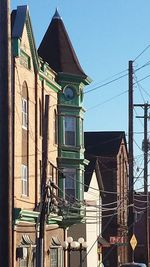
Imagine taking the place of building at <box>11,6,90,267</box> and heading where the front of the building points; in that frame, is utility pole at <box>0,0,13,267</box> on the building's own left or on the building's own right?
on the building's own right

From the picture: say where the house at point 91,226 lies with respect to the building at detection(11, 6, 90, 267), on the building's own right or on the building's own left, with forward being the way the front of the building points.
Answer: on the building's own left

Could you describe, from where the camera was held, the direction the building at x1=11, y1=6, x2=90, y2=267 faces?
facing the viewer and to the right of the viewer
